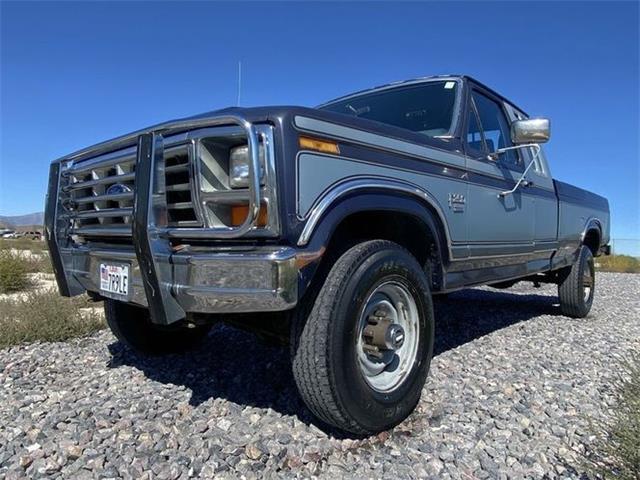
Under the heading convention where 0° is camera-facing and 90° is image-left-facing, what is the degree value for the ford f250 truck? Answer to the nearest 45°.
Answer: approximately 45°

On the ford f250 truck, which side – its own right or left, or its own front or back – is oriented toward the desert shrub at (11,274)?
right

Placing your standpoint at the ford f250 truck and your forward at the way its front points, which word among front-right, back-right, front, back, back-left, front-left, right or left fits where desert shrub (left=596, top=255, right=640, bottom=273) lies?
back

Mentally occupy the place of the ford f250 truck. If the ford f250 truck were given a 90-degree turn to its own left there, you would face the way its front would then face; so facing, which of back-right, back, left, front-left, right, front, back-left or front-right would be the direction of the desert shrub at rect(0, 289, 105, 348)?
back
